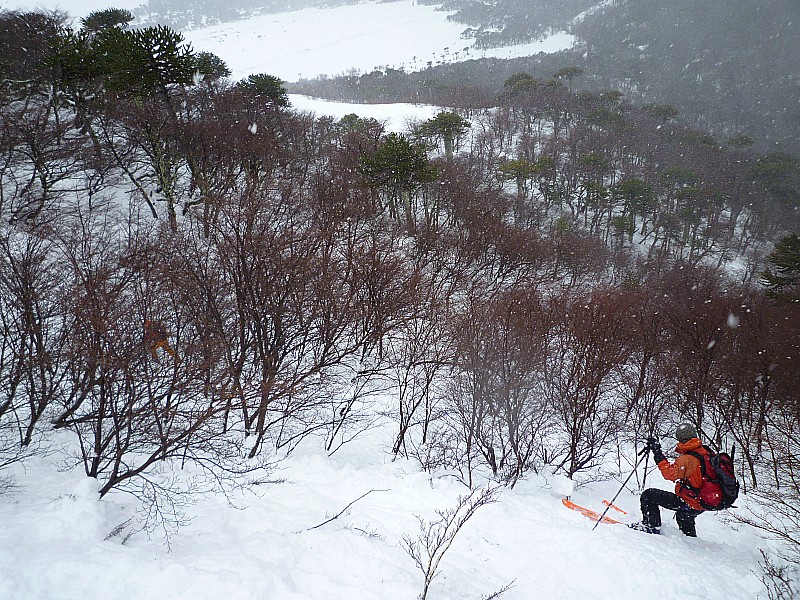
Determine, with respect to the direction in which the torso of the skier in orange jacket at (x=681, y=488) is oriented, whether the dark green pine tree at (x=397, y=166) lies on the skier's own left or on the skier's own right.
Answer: on the skier's own right

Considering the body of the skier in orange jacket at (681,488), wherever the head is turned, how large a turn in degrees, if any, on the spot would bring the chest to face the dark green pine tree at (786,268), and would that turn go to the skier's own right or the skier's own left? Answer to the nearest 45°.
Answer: approximately 90° to the skier's own right

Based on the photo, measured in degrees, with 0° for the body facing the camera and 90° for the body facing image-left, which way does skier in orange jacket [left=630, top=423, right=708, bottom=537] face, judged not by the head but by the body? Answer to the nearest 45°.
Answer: approximately 90°

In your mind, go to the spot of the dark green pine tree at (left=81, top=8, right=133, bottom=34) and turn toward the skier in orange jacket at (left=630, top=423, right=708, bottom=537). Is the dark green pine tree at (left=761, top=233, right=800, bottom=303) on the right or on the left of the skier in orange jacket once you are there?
left

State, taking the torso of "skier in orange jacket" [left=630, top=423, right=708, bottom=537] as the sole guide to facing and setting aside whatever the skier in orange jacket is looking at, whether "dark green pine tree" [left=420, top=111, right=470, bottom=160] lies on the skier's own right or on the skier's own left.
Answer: on the skier's own right
